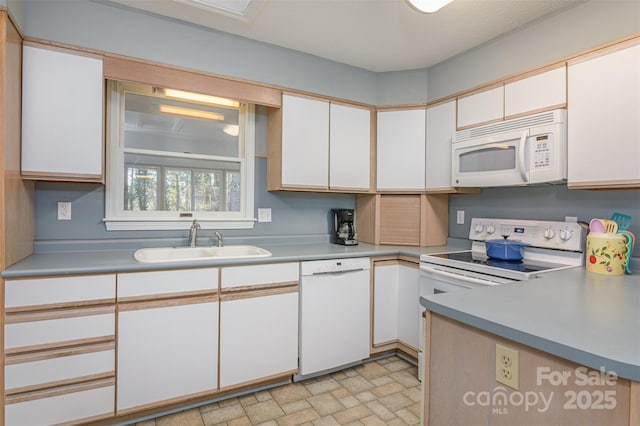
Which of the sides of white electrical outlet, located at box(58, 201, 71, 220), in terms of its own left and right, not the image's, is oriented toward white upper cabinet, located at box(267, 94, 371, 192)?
left

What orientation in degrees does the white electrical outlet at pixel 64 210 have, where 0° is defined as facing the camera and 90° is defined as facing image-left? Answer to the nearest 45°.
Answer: approximately 0°

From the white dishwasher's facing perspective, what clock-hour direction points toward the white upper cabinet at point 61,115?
The white upper cabinet is roughly at 4 o'clock from the white dishwasher.

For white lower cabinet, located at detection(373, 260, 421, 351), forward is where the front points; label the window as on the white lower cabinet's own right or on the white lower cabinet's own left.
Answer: on the white lower cabinet's own right

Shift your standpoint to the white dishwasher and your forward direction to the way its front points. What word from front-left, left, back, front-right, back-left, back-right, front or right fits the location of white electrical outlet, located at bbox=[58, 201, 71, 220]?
back-right
